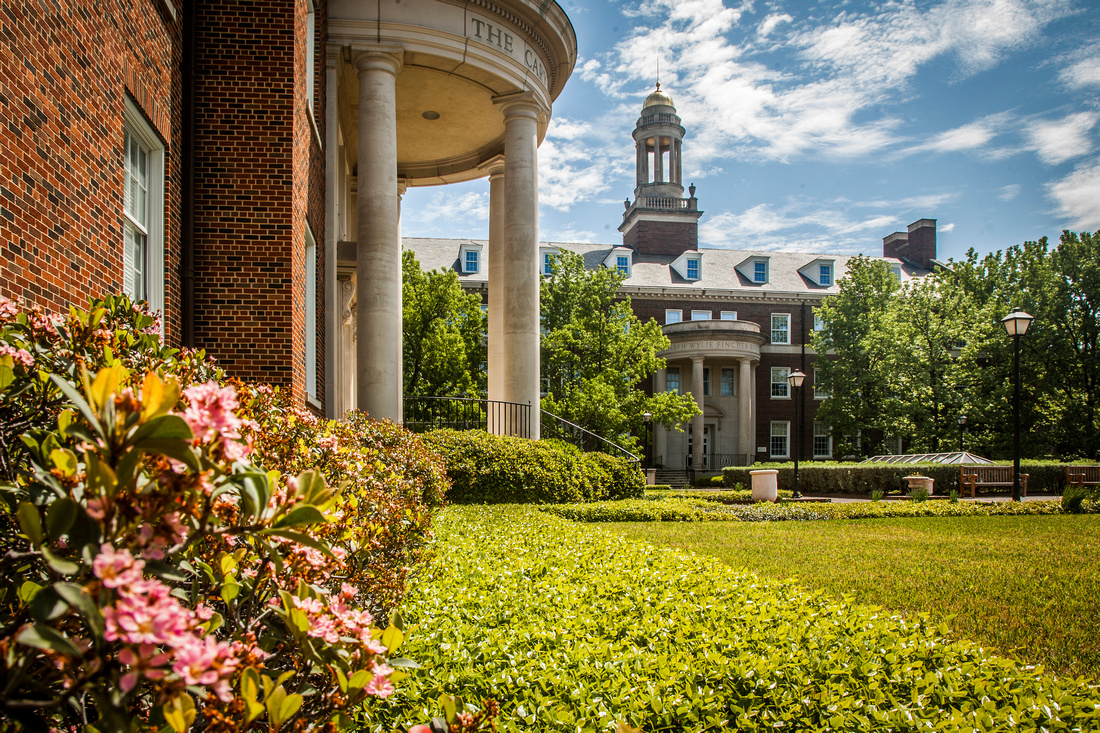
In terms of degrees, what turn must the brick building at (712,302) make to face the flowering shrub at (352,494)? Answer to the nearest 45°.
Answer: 0° — it already faces it

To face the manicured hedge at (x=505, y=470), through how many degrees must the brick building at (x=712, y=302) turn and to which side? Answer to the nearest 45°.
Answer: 0° — it already faces it

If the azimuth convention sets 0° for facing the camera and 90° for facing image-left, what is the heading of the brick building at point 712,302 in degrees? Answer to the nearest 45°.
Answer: approximately 0°

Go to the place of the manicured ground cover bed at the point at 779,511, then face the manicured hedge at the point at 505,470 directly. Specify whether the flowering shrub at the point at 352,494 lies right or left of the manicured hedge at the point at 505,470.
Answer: left

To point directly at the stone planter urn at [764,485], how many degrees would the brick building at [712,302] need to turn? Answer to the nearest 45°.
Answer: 0° — it already faces it
